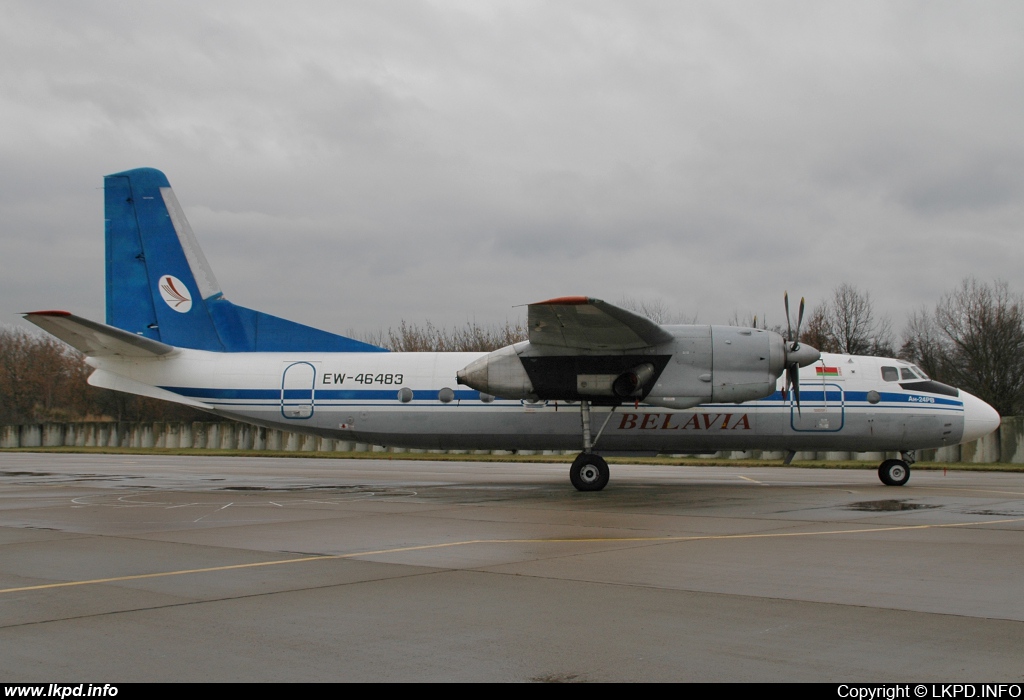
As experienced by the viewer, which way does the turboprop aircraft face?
facing to the right of the viewer
